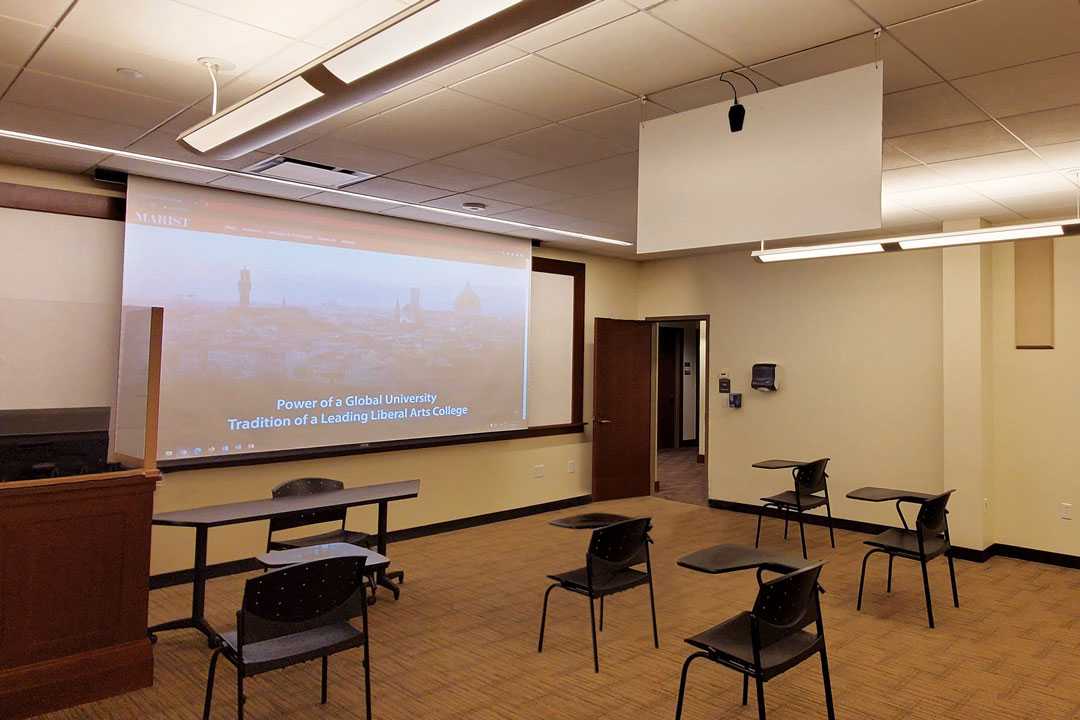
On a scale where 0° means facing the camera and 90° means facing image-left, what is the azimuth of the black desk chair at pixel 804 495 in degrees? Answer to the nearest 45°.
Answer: approximately 135°

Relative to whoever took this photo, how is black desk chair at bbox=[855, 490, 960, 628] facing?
facing away from the viewer and to the left of the viewer

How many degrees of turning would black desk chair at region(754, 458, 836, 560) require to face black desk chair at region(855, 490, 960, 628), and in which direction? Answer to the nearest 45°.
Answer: approximately 180°

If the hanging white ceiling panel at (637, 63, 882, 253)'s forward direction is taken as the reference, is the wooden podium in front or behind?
in front

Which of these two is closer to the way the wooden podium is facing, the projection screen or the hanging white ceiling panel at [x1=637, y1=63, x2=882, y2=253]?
the hanging white ceiling panel

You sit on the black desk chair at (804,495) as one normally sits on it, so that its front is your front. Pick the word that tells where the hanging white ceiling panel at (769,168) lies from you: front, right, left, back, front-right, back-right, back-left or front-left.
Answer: back-left

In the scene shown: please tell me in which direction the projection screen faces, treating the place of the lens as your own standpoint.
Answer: facing the viewer and to the right of the viewer

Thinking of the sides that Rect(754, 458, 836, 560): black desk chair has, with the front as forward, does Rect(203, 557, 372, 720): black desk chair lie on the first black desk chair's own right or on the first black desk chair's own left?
on the first black desk chair's own left

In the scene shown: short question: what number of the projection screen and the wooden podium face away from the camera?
0

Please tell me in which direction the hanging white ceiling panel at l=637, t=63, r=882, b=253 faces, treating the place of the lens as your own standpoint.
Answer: facing the viewer and to the left of the viewer

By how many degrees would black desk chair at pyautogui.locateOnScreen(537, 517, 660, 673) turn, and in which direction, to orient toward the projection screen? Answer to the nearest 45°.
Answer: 0° — it already faces it
